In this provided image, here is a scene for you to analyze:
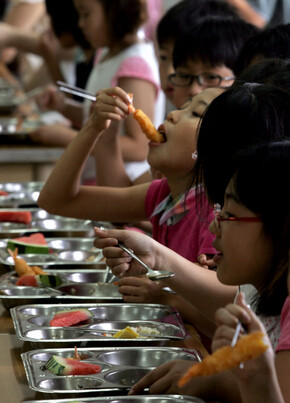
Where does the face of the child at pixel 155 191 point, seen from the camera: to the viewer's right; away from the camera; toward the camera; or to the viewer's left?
to the viewer's left

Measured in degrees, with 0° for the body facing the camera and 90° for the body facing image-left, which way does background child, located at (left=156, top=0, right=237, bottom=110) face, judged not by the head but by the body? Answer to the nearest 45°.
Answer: approximately 45°

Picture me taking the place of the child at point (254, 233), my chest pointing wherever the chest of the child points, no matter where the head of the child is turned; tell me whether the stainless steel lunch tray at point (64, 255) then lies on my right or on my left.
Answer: on my right

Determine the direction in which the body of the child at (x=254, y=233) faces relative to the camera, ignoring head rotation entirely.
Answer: to the viewer's left

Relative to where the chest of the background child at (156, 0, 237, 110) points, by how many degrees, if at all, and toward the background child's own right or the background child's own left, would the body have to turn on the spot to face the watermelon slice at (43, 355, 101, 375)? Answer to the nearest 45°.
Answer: approximately 45° to the background child's own left

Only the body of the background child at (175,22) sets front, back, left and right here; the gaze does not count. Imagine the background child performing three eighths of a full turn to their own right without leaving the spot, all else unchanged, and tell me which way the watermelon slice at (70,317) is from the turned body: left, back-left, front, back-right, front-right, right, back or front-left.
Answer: back

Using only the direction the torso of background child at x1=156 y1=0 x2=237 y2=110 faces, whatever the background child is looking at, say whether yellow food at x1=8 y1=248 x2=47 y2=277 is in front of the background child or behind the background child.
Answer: in front

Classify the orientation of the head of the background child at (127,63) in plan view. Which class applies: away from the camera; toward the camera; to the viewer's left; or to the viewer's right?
to the viewer's left

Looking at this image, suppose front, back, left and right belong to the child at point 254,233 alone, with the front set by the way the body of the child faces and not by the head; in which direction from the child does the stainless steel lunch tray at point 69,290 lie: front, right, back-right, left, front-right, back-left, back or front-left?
front-right

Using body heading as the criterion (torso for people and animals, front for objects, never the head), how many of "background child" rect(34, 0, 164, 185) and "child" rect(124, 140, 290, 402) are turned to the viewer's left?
2

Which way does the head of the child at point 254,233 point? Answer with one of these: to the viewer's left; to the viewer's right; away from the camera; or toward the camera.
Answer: to the viewer's left
